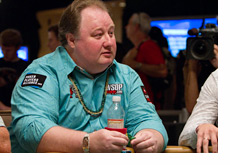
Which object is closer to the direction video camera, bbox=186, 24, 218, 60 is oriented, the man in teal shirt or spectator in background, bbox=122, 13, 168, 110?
the man in teal shirt

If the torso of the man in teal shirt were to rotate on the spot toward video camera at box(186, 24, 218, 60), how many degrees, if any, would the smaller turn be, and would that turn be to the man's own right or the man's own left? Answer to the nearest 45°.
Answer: approximately 90° to the man's own left

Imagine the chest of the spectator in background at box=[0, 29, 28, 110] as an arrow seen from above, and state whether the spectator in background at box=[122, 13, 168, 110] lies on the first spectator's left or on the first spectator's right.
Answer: on the first spectator's left

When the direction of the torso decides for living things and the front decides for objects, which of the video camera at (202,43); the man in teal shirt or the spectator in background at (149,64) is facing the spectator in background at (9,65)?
the spectator in background at (149,64)

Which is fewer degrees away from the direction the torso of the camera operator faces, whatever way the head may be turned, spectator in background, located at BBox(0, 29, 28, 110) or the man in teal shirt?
the man in teal shirt

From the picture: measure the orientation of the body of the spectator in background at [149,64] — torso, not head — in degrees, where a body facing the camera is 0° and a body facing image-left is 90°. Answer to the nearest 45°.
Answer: approximately 90°
